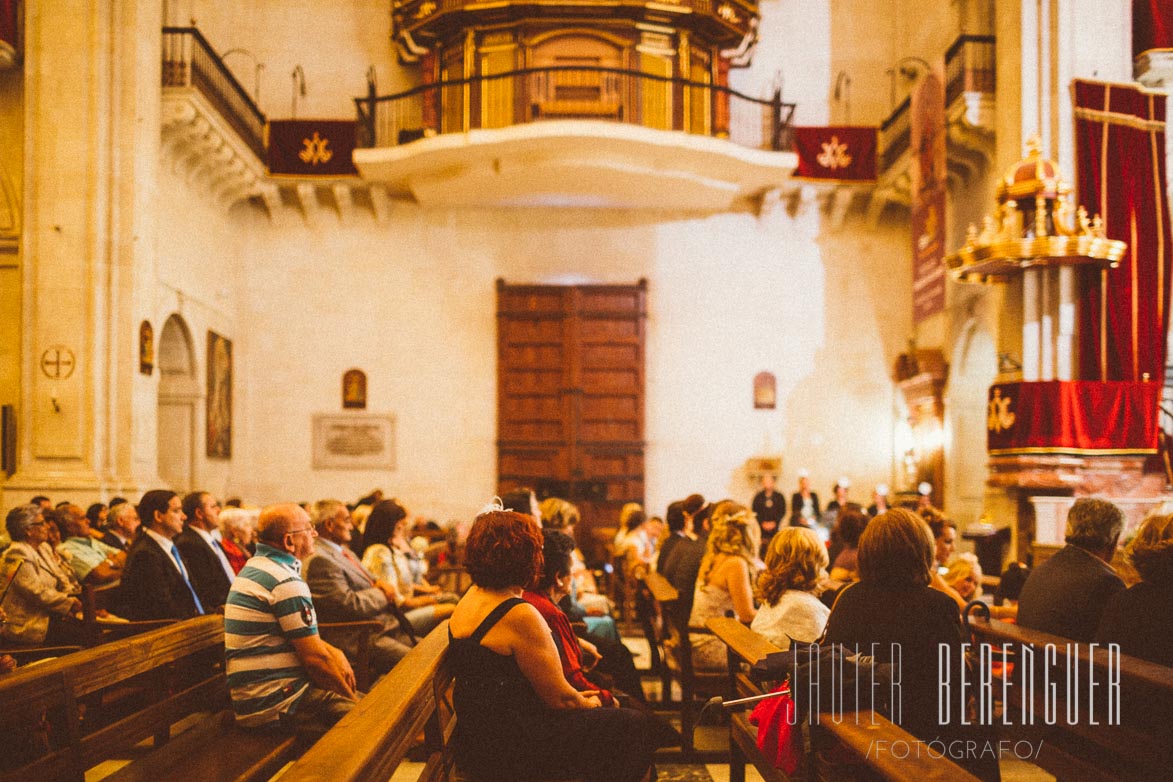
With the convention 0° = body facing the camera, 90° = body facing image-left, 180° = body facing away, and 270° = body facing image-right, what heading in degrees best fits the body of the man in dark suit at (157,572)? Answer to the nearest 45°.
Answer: approximately 270°

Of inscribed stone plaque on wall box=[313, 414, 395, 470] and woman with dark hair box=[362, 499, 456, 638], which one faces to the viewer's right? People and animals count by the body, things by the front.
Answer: the woman with dark hair

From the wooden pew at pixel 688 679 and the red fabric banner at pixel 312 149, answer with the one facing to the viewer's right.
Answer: the wooden pew

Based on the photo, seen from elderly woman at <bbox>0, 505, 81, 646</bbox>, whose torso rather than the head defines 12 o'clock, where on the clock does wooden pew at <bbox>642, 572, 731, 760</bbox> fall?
The wooden pew is roughly at 1 o'clock from the elderly woman.

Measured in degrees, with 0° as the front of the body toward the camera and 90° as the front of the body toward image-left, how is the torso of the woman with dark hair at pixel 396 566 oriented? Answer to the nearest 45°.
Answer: approximately 270°

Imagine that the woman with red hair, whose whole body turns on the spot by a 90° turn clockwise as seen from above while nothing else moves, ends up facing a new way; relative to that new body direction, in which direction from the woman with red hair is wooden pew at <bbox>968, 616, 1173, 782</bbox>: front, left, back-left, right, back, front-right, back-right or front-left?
front-left

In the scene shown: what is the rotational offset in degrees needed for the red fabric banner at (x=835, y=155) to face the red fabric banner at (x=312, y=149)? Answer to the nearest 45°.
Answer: approximately 90° to its right

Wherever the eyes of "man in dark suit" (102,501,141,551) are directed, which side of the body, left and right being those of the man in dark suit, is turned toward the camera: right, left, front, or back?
right

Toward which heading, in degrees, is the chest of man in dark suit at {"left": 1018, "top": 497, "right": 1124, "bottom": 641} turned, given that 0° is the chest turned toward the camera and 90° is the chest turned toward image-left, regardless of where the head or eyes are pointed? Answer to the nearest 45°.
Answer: approximately 225°

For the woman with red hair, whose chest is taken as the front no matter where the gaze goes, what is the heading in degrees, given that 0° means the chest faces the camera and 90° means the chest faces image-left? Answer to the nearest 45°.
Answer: approximately 225°

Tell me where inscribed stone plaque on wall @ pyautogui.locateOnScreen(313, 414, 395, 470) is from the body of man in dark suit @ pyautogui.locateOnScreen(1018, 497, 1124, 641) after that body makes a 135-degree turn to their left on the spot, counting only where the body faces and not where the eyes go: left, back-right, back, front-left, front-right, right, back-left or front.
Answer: front-right

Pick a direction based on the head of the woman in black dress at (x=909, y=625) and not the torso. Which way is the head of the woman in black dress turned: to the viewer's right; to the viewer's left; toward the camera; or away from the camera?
away from the camera

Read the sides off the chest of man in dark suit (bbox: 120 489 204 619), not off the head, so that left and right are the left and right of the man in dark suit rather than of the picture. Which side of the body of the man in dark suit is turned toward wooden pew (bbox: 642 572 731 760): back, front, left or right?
front

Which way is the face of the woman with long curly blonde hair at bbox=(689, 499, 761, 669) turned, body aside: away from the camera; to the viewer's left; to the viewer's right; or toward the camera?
away from the camera

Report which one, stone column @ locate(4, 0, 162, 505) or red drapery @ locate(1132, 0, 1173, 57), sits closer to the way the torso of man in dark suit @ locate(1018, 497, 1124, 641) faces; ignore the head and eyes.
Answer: the red drapery

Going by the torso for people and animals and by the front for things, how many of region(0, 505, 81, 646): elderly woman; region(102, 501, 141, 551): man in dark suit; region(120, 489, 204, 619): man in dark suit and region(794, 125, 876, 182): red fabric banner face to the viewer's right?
3
